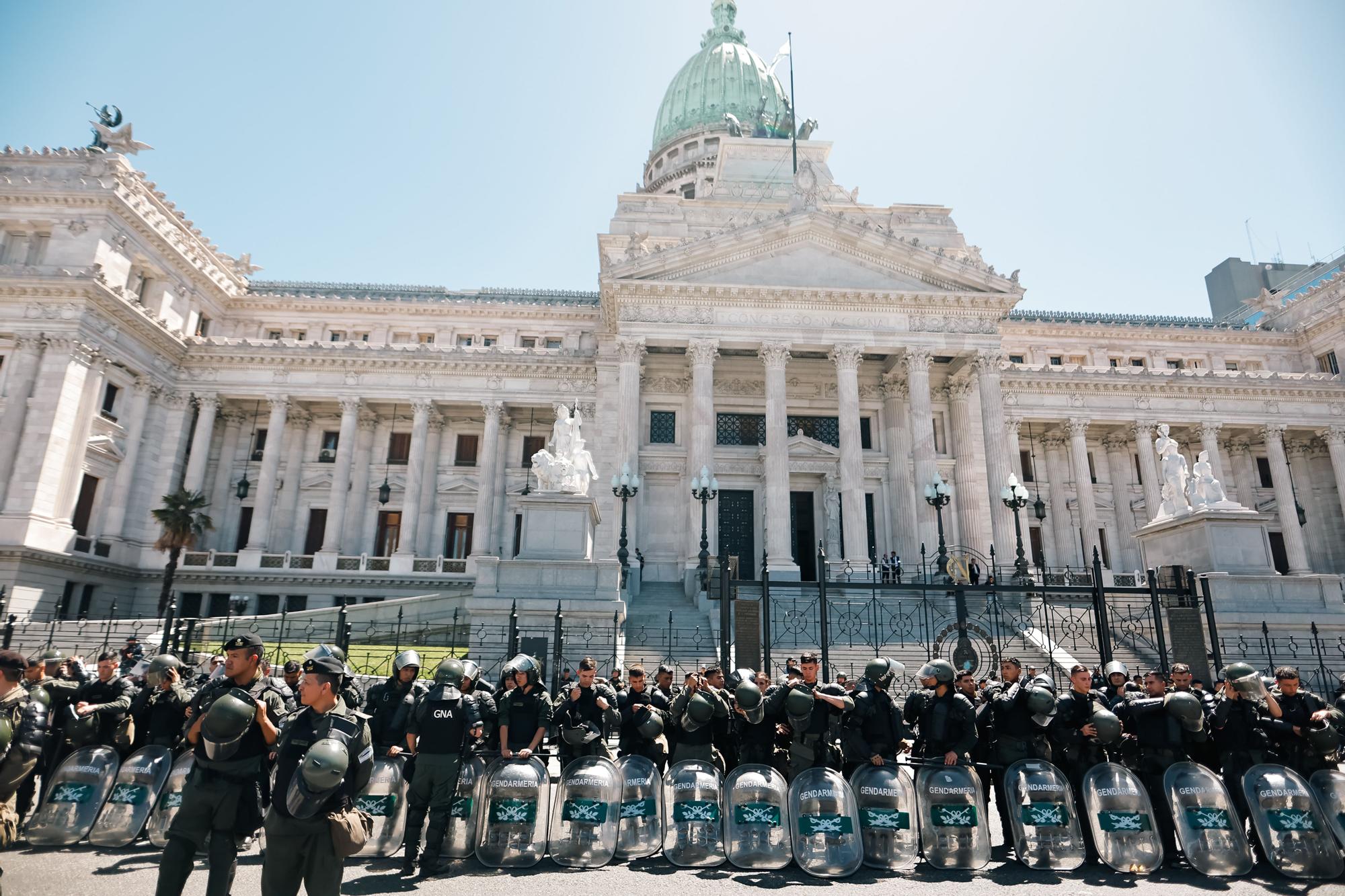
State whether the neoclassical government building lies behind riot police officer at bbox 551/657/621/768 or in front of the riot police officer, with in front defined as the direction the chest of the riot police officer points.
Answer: behind

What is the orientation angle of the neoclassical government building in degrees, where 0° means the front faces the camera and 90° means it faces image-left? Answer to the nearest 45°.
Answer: approximately 0°

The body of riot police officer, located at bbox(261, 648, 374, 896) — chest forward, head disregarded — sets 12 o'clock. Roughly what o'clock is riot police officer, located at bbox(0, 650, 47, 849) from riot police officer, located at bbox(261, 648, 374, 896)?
riot police officer, located at bbox(0, 650, 47, 849) is roughly at 3 o'clock from riot police officer, located at bbox(261, 648, 374, 896).

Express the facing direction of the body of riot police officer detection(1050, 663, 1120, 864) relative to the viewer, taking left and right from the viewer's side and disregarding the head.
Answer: facing the viewer and to the right of the viewer

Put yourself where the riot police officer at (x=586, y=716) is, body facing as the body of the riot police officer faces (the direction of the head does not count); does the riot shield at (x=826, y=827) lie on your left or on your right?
on your left

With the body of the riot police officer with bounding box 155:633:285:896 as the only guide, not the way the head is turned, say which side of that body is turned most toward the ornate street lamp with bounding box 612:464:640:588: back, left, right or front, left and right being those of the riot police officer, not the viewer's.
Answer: back

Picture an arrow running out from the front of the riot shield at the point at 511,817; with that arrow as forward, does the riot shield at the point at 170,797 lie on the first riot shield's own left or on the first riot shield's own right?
on the first riot shield's own right

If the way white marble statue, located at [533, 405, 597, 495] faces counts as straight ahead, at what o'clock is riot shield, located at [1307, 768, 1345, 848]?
The riot shield is roughly at 11 o'clock from the white marble statue.

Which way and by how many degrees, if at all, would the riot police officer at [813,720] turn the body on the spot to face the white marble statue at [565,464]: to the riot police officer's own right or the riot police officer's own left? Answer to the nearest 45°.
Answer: approximately 135° to the riot police officer's own right

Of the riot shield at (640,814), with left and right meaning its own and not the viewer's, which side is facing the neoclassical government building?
back
